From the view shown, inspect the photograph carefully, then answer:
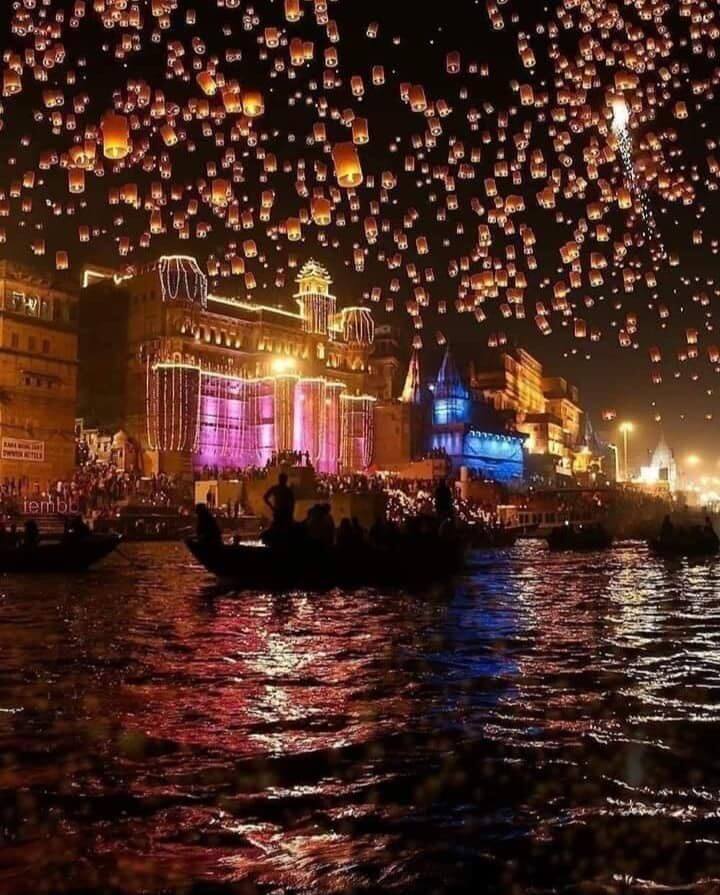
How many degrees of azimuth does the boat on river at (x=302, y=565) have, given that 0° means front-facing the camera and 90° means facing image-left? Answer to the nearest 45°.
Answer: approximately 90°

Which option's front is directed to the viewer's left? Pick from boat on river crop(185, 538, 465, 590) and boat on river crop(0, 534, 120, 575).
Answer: boat on river crop(185, 538, 465, 590)

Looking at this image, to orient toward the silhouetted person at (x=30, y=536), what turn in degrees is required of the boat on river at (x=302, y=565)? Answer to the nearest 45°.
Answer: approximately 45° to its right

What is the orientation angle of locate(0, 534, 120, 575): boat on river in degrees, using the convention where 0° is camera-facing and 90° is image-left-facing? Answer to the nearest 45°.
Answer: approximately 270°

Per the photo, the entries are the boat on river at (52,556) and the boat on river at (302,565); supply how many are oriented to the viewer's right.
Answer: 1

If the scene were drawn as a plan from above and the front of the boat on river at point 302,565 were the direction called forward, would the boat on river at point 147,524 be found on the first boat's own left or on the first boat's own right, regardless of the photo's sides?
on the first boat's own right

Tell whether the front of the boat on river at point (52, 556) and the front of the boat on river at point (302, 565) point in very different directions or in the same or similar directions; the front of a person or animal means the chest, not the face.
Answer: very different directions

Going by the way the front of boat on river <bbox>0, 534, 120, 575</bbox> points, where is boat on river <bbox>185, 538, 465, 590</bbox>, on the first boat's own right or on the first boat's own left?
on the first boat's own right
